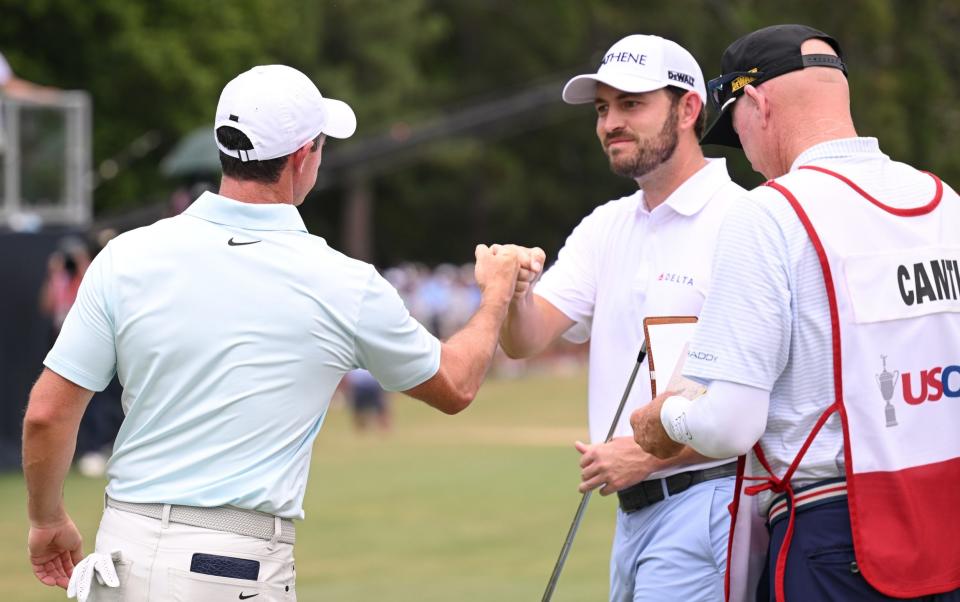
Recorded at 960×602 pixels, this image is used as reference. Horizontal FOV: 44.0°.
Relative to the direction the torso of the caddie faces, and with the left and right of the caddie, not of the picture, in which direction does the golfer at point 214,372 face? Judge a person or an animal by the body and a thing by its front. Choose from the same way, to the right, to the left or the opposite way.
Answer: to the right

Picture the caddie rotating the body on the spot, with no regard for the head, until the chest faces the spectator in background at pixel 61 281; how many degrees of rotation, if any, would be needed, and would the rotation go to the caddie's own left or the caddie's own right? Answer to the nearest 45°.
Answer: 0° — they already face them

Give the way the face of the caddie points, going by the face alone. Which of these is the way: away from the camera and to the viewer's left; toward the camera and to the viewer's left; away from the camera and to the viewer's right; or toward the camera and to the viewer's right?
away from the camera and to the viewer's left

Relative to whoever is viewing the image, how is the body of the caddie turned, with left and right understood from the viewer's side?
facing away from the viewer and to the left of the viewer

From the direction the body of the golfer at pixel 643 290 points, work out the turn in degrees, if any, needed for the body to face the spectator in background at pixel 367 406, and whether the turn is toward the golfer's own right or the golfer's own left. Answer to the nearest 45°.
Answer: approximately 135° to the golfer's own right

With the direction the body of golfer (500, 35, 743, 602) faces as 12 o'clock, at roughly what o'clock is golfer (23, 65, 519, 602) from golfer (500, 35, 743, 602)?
golfer (23, 65, 519, 602) is roughly at 12 o'clock from golfer (500, 35, 743, 602).

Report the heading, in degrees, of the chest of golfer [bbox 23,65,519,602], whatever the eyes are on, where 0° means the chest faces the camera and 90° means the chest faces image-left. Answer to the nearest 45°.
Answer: approximately 225°

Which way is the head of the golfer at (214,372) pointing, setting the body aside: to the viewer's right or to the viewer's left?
to the viewer's right

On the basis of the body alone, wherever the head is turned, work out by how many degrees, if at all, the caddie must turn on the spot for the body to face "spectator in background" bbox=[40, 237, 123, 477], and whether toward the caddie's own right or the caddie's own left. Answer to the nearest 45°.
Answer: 0° — they already face them

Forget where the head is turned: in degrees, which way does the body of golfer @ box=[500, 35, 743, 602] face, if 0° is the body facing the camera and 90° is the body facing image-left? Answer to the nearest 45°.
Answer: approximately 45°

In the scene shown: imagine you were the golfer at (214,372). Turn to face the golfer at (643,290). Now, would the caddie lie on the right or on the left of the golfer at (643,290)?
right

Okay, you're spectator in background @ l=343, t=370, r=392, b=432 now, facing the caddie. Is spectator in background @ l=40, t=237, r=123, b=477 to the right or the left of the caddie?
right

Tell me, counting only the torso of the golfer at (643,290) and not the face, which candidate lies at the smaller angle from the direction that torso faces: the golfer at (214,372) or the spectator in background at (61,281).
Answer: the golfer

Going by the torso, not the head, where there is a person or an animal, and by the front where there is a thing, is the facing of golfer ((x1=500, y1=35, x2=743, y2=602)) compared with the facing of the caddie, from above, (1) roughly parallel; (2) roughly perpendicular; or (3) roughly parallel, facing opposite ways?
roughly perpendicular

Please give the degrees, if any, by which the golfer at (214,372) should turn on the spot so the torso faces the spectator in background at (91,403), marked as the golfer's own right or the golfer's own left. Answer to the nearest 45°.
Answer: approximately 45° to the golfer's own left

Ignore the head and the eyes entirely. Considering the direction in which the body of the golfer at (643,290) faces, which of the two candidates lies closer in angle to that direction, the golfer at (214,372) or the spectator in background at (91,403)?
the golfer
